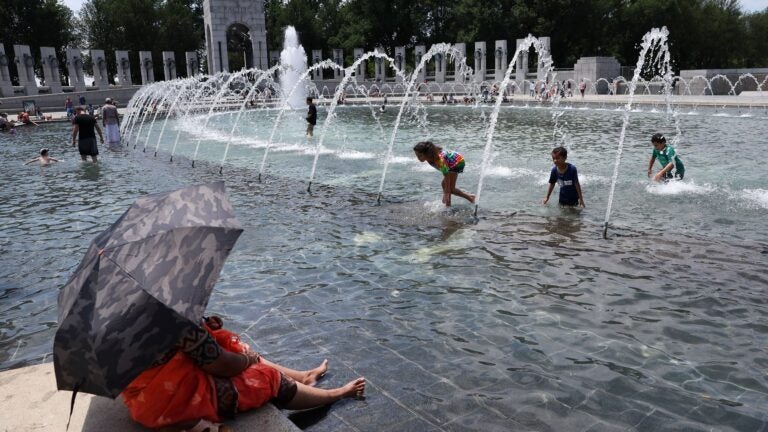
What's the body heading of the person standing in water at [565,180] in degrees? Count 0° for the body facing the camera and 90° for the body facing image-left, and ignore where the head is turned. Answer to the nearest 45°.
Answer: approximately 45°

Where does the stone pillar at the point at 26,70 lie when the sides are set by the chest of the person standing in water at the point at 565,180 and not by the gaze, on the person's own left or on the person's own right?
on the person's own right

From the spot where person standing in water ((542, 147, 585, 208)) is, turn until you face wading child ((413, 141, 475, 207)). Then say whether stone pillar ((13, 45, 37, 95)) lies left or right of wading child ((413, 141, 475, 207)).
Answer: right

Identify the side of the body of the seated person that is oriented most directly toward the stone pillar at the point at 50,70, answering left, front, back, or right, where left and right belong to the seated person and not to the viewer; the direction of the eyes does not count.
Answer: left

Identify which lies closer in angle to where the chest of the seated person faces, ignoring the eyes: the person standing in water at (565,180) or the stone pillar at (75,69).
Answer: the person standing in water

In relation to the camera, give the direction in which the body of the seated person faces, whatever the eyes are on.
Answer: to the viewer's right

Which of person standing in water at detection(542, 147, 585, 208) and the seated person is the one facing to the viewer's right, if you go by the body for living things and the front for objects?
the seated person

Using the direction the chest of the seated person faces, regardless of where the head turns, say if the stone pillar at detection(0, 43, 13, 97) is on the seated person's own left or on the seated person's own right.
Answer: on the seated person's own left

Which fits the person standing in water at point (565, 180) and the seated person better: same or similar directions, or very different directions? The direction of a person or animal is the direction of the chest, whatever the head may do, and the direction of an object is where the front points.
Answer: very different directions

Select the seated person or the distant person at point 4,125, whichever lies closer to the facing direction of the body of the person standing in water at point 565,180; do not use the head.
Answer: the seated person
